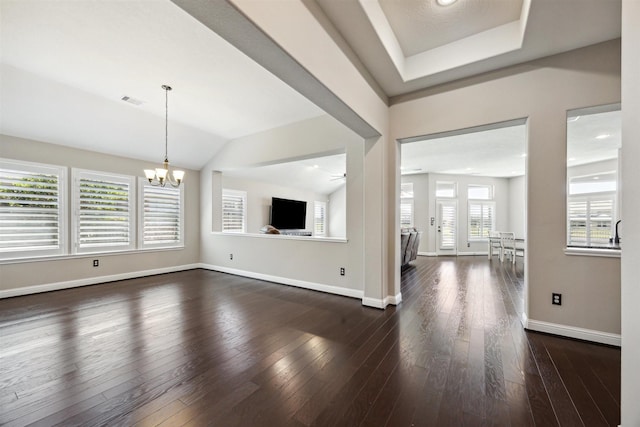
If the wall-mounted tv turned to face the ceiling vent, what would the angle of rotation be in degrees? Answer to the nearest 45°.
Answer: approximately 90° to its right

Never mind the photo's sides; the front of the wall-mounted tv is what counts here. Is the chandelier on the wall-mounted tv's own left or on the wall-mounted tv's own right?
on the wall-mounted tv's own right

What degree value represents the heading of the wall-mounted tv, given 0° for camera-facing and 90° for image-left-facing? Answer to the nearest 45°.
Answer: approximately 315°

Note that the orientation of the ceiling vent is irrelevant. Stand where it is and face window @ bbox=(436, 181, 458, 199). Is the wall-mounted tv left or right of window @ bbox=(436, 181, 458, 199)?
left

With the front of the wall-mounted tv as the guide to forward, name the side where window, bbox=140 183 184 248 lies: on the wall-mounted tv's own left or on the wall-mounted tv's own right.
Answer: on the wall-mounted tv's own right
